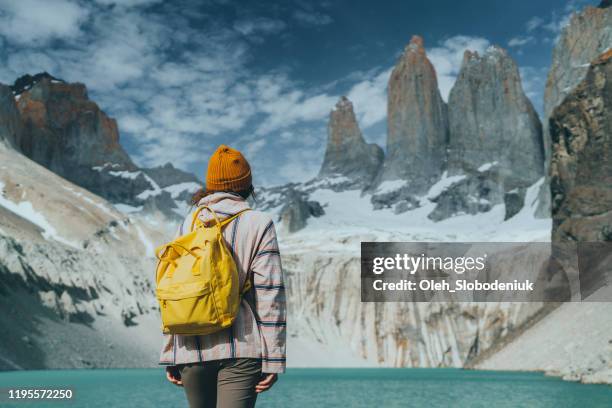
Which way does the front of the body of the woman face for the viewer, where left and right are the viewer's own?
facing away from the viewer and to the right of the viewer

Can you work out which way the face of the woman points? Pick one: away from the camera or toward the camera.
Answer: away from the camera
